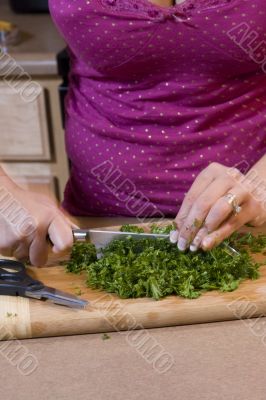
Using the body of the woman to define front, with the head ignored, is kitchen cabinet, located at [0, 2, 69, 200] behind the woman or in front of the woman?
behind

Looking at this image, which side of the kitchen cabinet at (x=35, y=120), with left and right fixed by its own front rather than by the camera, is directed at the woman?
front

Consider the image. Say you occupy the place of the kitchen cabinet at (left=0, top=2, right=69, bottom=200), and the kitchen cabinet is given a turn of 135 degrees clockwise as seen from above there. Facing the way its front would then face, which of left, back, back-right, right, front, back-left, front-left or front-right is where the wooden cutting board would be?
back-left

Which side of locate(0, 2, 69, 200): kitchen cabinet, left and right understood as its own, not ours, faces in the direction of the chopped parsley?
front

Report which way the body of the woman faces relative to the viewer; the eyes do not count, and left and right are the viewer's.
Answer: facing the viewer

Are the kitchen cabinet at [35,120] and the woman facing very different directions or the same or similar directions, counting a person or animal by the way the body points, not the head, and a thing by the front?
same or similar directions

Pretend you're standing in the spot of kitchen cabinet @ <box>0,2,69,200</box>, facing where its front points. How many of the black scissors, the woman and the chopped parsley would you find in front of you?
3

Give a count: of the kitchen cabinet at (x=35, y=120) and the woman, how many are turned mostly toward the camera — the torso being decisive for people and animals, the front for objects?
2
